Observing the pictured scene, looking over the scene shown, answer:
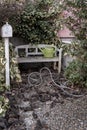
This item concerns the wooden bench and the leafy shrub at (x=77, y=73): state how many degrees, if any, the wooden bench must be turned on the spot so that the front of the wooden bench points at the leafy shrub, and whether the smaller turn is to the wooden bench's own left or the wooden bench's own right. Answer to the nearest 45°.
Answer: approximately 45° to the wooden bench's own left

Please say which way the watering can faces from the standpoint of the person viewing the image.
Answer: facing to the left of the viewer

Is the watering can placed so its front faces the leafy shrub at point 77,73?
no

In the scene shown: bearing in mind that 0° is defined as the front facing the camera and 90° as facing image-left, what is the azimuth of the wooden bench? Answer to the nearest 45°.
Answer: approximately 0°
